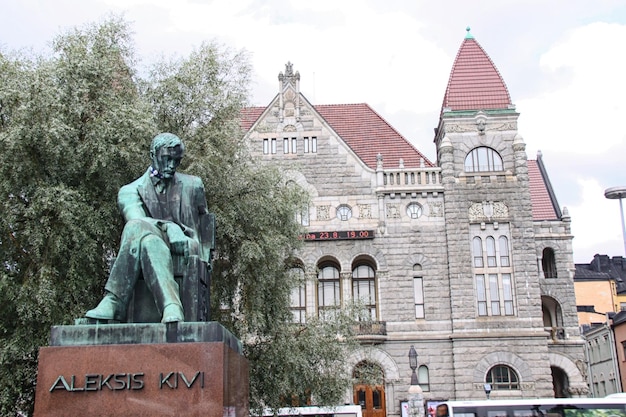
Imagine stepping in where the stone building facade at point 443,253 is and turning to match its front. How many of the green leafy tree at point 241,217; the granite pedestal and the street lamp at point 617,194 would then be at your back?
0

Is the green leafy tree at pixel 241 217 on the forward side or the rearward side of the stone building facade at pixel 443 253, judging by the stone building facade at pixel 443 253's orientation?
on the forward side

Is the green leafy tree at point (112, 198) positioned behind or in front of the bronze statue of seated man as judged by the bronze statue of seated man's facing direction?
behind

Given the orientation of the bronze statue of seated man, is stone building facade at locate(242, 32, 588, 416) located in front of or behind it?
behind

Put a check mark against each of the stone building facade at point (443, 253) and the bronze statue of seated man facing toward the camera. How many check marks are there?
2

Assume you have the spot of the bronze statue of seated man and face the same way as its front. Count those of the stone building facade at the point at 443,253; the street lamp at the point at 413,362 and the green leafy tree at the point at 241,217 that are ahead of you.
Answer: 0

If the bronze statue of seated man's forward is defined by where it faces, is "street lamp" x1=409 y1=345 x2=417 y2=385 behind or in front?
behind

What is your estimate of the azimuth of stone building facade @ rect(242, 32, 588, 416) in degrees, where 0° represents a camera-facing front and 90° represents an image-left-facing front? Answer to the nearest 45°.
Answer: approximately 0°

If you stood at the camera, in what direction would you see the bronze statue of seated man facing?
facing the viewer

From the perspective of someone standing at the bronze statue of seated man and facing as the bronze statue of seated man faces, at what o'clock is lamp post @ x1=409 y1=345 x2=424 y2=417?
The lamp post is roughly at 7 o'clock from the bronze statue of seated man.

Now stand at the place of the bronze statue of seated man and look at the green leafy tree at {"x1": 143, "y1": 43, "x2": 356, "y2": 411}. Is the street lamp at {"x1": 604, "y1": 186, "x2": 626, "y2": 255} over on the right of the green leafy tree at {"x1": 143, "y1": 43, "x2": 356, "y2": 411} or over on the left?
right

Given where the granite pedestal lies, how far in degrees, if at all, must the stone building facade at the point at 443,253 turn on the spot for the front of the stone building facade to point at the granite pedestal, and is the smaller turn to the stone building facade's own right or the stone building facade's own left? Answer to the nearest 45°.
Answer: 0° — it already faces it

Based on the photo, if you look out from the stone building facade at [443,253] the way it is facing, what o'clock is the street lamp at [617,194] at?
The street lamp is roughly at 11 o'clock from the stone building facade.

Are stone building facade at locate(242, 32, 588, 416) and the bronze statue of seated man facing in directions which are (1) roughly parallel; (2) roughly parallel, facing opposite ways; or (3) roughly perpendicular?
roughly parallel
